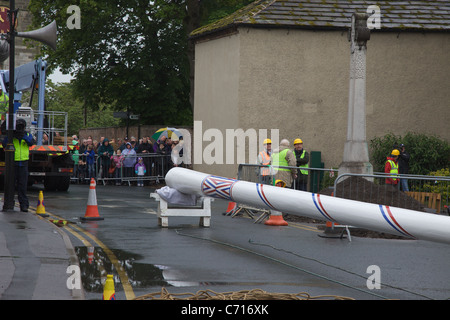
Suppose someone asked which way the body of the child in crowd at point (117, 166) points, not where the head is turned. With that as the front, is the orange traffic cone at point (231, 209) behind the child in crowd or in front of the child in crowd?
in front

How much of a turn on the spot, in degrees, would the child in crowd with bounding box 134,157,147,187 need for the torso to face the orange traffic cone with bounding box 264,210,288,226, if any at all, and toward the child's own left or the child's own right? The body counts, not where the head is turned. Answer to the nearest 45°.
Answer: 0° — they already face it
